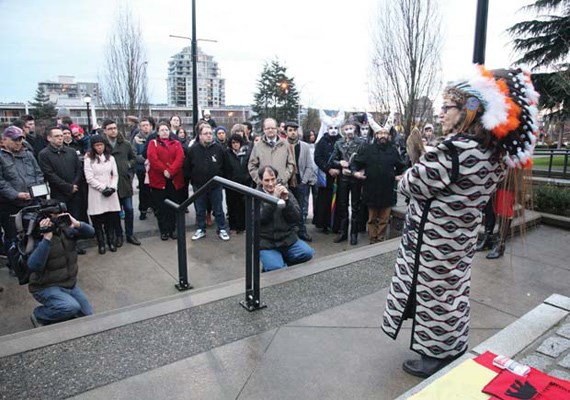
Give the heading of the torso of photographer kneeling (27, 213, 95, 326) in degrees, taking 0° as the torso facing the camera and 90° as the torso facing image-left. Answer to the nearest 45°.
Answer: approximately 315°

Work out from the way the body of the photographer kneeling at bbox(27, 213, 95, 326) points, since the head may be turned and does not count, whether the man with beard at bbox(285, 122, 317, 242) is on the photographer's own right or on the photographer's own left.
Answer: on the photographer's own left

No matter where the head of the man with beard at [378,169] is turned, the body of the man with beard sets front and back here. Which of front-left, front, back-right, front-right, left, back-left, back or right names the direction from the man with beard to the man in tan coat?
right

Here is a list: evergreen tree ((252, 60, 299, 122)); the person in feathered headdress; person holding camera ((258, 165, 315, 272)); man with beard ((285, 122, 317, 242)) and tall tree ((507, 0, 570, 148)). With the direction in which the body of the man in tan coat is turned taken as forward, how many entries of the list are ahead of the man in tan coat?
2

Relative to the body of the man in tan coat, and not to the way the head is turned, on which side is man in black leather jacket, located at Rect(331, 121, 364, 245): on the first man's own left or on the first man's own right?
on the first man's own left

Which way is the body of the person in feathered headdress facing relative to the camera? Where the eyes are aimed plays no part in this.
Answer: to the viewer's left

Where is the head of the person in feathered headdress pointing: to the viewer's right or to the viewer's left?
to the viewer's left

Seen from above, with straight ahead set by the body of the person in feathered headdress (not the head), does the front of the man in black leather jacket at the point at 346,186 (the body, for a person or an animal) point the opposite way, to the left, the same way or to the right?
to the left

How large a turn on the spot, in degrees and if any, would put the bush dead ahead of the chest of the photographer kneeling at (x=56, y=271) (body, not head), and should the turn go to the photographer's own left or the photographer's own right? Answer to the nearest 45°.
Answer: approximately 45° to the photographer's own left

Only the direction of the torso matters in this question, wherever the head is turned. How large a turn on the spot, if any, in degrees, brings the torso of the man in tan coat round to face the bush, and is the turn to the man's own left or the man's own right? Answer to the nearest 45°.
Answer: approximately 90° to the man's own left

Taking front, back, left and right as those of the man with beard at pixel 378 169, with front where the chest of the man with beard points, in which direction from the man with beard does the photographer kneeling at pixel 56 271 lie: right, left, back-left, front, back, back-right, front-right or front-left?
front-right

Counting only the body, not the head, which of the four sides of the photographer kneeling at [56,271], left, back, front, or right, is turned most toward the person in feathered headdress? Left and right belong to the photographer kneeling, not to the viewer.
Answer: front

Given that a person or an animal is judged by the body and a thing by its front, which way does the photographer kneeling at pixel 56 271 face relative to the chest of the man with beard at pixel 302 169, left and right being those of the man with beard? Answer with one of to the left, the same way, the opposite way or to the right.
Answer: to the left

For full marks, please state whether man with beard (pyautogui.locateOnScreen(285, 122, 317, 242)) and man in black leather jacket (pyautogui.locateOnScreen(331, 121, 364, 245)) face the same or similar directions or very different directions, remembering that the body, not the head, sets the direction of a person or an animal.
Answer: same or similar directions

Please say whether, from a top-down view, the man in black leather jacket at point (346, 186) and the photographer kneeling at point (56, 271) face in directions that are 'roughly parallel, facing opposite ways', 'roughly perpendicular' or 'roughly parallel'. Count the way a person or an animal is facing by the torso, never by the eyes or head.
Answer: roughly perpendicular

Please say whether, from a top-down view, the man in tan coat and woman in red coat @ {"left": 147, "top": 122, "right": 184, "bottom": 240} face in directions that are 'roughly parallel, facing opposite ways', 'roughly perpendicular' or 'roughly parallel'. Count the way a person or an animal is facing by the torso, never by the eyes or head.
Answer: roughly parallel

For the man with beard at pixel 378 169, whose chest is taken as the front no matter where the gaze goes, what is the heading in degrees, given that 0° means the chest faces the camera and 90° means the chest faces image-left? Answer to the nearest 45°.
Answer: approximately 0°

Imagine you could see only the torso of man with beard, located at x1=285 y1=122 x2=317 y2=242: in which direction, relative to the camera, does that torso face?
toward the camera
